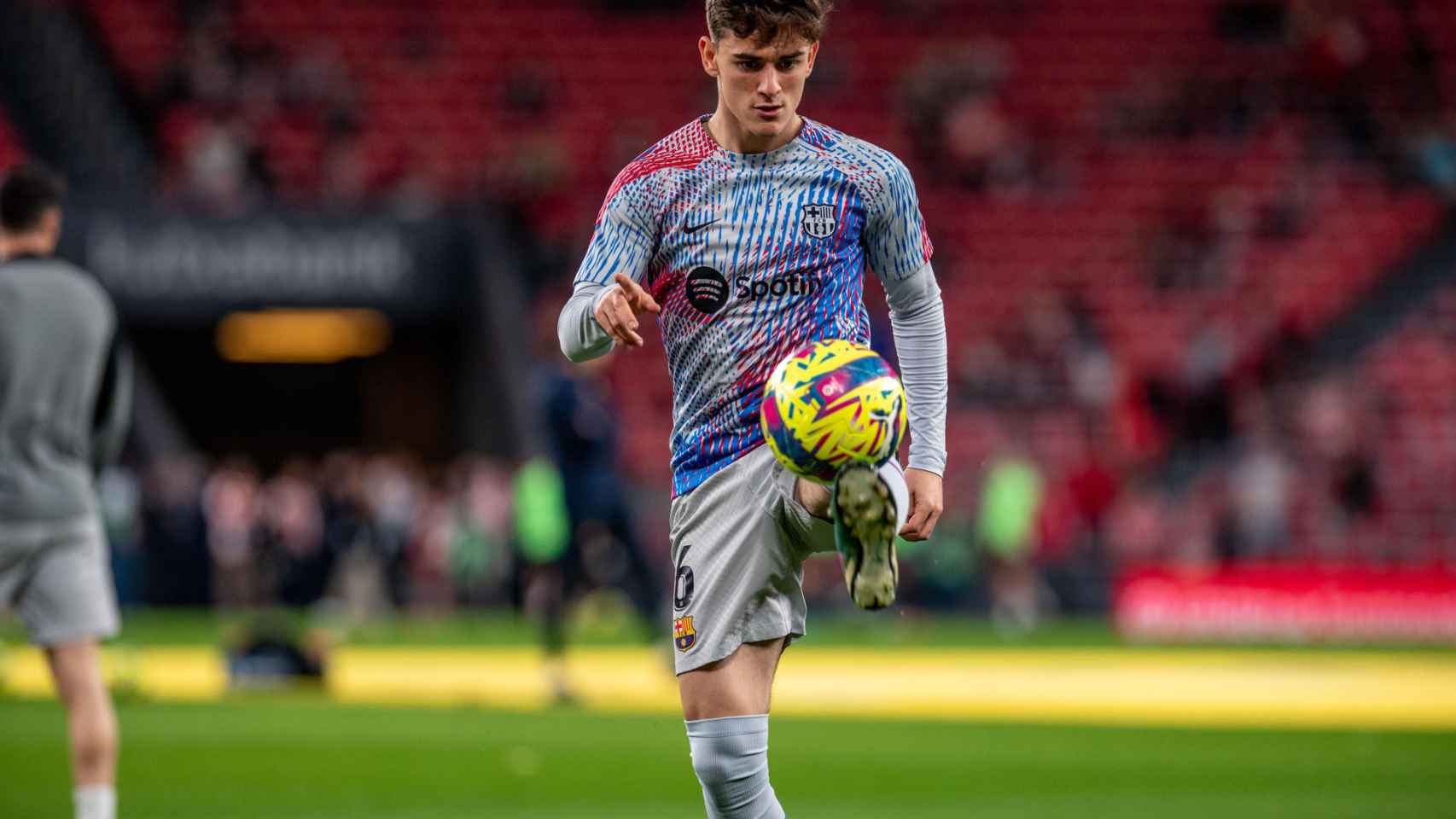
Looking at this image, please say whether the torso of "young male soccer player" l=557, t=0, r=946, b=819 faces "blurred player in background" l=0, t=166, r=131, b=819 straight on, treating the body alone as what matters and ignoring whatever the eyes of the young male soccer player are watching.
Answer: no

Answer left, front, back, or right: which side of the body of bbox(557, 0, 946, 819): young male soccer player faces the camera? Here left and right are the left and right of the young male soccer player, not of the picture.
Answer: front

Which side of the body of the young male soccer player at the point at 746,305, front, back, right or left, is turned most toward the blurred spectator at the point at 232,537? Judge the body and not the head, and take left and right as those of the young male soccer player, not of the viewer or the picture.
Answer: back

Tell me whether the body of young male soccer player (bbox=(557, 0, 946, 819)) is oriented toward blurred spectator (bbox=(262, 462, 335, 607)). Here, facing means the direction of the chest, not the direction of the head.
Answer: no
